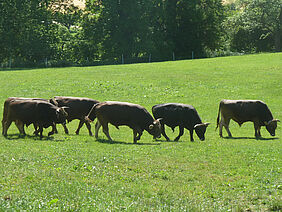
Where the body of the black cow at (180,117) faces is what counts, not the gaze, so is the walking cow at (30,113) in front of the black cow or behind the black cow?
behind

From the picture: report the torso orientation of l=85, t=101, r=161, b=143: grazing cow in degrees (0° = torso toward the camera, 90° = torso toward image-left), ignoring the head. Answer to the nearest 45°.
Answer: approximately 270°

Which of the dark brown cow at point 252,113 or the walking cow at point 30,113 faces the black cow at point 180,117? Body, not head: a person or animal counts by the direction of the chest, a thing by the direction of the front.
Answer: the walking cow

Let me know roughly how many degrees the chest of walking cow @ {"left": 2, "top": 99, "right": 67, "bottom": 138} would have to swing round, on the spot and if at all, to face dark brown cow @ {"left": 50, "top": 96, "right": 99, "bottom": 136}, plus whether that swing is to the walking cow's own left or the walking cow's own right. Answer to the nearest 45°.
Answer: approximately 45° to the walking cow's own left

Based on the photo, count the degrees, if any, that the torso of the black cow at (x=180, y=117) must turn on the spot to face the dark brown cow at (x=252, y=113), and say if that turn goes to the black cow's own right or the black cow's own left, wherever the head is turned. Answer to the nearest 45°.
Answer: approximately 45° to the black cow's own left

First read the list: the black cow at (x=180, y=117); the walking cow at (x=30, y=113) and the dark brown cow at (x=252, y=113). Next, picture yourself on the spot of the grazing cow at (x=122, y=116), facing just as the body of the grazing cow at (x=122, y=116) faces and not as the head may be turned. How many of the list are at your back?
1

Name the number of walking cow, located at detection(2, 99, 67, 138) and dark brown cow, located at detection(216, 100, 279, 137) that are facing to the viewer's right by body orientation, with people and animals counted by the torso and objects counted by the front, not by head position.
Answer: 2

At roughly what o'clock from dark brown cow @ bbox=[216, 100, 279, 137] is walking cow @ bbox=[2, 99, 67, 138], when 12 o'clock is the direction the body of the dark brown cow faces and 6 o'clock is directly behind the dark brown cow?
The walking cow is roughly at 5 o'clock from the dark brown cow.

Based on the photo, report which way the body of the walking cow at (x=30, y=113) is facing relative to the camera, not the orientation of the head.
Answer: to the viewer's right

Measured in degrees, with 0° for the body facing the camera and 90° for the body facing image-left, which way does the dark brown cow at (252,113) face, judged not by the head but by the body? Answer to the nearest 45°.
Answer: approximately 270°

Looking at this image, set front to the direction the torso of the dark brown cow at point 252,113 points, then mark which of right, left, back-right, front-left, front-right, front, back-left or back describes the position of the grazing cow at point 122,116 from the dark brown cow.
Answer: back-right
